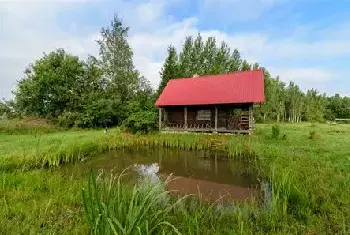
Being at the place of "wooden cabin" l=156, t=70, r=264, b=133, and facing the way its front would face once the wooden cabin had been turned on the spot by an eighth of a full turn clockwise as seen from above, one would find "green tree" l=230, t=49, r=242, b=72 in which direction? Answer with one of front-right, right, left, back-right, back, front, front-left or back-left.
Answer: back-right

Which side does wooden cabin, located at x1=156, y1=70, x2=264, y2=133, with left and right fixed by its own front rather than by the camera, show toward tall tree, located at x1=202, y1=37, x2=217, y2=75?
back

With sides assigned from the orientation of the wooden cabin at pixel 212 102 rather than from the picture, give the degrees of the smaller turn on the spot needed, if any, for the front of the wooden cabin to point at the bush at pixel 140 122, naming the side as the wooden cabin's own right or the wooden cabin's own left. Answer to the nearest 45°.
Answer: approximately 90° to the wooden cabin's own right

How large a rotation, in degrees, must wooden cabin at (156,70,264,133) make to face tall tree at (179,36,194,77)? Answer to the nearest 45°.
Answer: approximately 180°

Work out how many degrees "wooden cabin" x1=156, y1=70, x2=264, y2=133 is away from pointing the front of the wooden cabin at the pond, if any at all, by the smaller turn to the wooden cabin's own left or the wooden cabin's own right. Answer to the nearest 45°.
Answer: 0° — it already faces it

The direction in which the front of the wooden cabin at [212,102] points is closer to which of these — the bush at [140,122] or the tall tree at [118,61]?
the bush

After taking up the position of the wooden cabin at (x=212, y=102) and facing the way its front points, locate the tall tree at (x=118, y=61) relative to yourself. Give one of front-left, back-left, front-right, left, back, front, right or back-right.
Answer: back-right

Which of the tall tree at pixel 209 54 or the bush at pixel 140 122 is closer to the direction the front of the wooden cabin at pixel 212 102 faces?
the bush

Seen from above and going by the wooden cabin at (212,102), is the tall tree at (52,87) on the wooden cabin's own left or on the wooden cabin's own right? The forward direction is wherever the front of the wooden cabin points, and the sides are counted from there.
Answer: on the wooden cabin's own right

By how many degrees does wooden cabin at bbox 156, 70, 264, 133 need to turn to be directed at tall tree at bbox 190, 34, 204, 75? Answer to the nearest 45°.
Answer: approximately 180°

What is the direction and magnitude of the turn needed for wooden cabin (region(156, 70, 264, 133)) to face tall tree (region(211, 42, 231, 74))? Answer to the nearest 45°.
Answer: approximately 180°

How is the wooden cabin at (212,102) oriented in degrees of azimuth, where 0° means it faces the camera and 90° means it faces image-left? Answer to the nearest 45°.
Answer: approximately 0°
